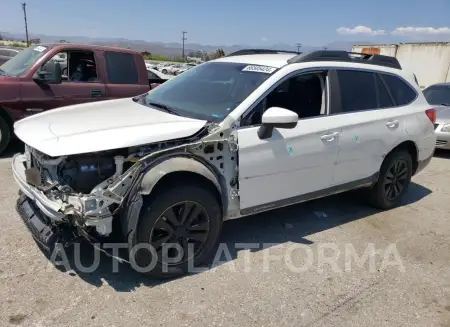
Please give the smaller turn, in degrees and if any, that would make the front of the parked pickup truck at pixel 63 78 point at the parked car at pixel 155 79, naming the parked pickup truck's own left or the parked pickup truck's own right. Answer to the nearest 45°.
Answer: approximately 180°

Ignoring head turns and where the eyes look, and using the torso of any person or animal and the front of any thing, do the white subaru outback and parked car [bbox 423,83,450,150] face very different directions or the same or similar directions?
same or similar directions

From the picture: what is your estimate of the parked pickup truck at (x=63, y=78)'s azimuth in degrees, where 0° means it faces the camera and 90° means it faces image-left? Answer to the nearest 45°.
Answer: approximately 45°

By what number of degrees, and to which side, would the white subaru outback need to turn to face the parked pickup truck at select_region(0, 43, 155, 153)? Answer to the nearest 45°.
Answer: approximately 90° to its right

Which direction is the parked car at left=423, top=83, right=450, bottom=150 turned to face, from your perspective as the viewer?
facing the viewer and to the left of the viewer

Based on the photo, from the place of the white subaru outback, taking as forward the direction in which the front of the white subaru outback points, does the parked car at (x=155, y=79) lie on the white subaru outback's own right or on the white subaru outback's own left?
on the white subaru outback's own right

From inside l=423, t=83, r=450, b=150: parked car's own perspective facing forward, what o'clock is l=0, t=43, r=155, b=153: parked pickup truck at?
l=0, t=43, r=155, b=153: parked pickup truck is roughly at 12 o'clock from l=423, t=83, r=450, b=150: parked car.

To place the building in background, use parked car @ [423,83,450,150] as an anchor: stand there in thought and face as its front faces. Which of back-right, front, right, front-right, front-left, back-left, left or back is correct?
back-right

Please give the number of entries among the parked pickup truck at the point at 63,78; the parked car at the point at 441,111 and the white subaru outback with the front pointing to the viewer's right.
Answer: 0

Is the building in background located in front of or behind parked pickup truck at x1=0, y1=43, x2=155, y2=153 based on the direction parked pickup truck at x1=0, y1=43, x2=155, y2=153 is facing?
behind

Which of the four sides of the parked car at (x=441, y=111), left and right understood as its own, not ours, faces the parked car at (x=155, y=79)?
right

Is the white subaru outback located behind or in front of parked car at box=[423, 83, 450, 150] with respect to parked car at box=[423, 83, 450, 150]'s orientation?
in front

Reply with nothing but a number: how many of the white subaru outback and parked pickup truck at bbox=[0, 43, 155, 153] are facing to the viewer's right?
0
